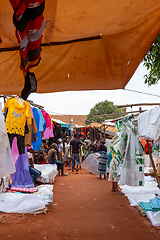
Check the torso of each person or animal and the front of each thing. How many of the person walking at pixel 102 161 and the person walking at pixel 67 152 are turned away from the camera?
1

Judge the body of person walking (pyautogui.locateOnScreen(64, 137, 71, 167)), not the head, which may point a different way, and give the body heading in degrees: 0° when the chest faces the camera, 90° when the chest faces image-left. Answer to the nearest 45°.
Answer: approximately 0°

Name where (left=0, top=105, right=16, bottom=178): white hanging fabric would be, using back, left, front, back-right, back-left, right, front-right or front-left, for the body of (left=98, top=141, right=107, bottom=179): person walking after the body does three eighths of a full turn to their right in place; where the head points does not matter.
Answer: front-right

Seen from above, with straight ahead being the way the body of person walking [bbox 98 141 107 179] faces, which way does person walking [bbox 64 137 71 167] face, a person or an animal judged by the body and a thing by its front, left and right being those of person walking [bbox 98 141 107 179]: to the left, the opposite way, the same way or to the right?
the opposite way

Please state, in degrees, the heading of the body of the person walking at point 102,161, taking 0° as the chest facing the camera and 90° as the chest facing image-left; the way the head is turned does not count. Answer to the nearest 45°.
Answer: approximately 180°

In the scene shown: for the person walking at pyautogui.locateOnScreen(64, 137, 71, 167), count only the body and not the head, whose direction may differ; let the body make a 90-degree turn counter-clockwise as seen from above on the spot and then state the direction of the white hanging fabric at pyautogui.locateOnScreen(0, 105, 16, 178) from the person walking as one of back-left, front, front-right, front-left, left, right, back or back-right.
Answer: right

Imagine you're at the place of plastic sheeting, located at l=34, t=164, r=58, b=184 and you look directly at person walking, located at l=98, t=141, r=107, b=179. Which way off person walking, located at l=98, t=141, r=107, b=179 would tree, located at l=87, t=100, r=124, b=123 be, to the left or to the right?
left

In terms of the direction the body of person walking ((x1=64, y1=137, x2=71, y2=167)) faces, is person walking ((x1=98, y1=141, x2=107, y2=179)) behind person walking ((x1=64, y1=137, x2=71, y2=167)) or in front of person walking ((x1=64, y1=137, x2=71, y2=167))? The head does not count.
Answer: in front

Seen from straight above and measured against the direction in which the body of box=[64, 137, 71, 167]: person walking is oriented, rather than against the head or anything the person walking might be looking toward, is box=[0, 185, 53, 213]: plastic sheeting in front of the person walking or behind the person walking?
in front

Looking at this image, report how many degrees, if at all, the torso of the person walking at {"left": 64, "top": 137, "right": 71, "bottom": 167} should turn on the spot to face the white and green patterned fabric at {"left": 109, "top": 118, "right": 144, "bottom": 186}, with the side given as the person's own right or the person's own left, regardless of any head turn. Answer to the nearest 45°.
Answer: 0° — they already face it
